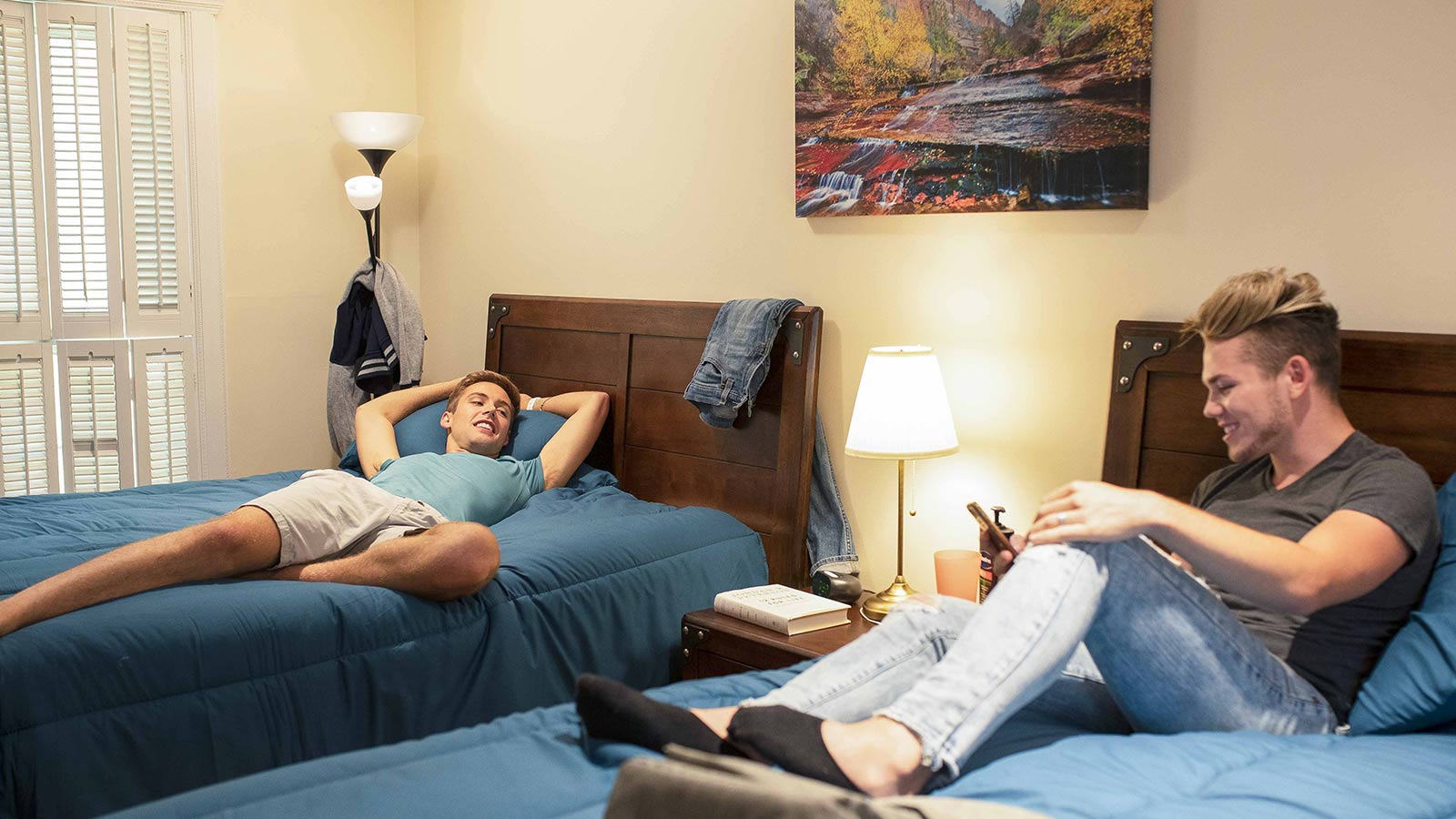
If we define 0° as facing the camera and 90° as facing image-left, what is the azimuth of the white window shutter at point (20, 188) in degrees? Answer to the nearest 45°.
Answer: approximately 315°

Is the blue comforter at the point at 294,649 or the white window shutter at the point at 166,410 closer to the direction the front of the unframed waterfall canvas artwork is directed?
the blue comforter

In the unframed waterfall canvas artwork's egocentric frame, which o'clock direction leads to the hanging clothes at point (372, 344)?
The hanging clothes is roughly at 4 o'clock from the unframed waterfall canvas artwork.

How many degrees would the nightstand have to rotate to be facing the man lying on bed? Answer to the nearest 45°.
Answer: approximately 45° to its right

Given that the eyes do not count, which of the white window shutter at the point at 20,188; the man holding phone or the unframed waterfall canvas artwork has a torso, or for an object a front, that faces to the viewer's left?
the man holding phone

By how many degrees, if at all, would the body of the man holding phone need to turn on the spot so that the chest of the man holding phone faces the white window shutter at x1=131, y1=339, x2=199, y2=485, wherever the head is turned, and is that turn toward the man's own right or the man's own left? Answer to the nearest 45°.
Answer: approximately 45° to the man's own right

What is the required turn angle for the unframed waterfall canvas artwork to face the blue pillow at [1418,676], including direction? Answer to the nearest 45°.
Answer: approximately 45° to its left

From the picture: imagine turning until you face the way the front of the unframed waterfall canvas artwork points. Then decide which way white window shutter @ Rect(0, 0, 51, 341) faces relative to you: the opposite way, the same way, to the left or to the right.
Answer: to the left

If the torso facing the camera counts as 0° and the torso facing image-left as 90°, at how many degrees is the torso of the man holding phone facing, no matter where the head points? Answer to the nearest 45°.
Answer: approximately 90°

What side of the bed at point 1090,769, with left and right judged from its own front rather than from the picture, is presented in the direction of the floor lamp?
right

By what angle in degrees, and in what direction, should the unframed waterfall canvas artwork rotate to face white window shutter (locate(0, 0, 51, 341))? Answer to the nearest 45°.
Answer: approximately 90° to its right

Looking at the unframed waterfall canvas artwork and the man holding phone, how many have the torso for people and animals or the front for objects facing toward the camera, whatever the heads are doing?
1
